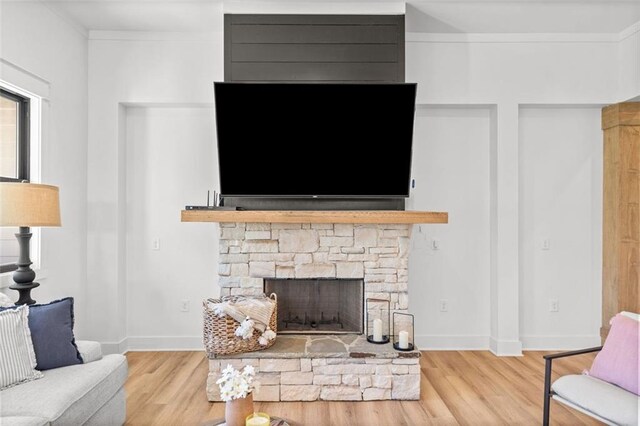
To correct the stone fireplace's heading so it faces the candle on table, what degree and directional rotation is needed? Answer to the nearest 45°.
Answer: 0° — it already faces it

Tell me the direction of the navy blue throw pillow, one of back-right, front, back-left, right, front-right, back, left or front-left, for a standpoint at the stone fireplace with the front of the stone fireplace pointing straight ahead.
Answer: front-right

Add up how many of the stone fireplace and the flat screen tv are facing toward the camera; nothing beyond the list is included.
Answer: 2

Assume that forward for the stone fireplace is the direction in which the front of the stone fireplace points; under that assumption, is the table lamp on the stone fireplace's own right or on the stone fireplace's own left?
on the stone fireplace's own right

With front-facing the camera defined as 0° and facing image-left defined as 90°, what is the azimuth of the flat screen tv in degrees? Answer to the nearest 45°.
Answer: approximately 0°

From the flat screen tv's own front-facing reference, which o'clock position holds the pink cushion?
The pink cushion is roughly at 10 o'clock from the flat screen tv.

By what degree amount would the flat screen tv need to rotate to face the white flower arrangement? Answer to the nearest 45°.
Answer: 0° — it already faces it

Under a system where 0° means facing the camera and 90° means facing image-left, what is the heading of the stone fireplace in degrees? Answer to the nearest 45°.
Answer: approximately 0°
